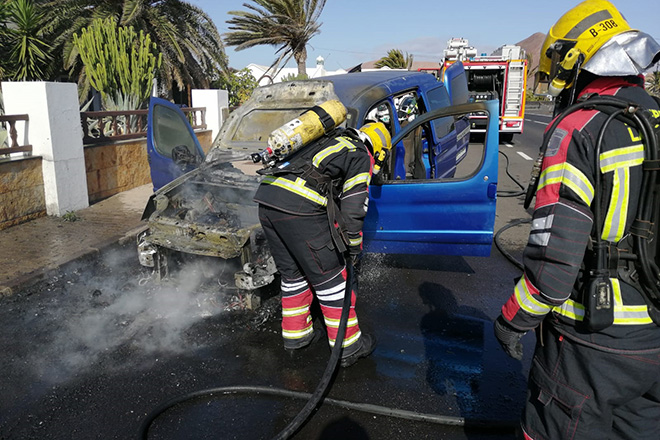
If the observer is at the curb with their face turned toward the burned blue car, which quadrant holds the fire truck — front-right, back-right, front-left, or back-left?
front-left

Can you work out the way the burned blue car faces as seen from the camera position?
facing the viewer and to the left of the viewer

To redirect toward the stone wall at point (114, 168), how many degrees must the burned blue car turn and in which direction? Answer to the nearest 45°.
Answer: approximately 90° to its right

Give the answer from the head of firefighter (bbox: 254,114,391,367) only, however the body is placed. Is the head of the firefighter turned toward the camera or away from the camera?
away from the camera

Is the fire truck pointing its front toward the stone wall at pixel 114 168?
no

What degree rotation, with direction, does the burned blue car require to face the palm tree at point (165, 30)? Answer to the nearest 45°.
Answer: approximately 135° to its right

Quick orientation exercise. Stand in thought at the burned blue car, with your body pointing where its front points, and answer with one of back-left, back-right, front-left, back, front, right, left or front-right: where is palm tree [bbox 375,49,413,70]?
back-right

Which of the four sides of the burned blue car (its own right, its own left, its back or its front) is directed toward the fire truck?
back

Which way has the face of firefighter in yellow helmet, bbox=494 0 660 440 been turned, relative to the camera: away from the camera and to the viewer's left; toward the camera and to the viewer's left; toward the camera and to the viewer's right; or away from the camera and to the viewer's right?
away from the camera and to the viewer's left

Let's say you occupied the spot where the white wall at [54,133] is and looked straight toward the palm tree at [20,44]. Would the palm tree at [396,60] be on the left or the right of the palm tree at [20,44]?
right
